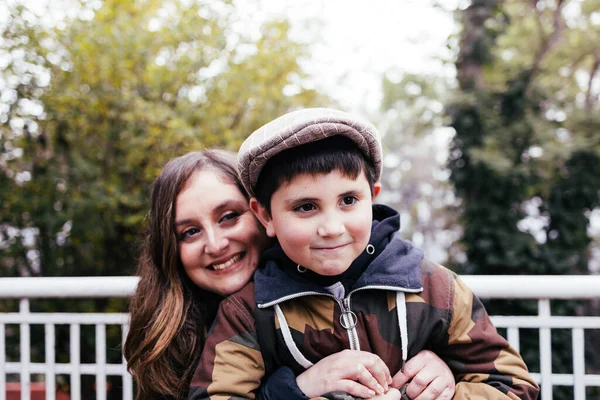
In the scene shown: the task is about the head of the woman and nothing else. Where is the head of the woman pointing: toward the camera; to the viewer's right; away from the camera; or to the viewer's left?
toward the camera

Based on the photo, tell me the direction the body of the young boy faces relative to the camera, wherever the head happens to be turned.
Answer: toward the camera

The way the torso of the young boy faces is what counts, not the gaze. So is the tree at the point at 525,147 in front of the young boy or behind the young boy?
behind

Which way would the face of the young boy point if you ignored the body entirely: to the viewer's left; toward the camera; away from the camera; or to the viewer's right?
toward the camera

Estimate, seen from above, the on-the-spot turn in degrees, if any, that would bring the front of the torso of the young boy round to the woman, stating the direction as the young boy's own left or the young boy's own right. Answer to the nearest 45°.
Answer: approximately 90° to the young boy's own right
